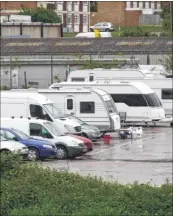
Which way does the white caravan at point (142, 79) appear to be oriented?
to the viewer's right

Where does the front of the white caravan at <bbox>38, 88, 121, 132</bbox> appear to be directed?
to the viewer's right

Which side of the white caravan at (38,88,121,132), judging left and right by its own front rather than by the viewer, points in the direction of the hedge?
right

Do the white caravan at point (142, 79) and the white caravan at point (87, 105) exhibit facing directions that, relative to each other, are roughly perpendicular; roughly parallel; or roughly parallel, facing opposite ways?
roughly parallel

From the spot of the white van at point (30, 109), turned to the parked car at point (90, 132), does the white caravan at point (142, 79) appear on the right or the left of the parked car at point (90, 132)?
left
